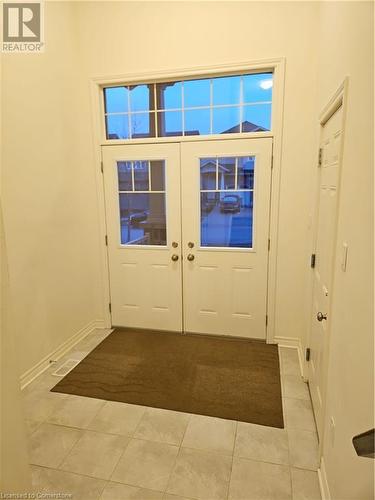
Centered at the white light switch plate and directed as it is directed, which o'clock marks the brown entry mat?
The brown entry mat is roughly at 1 o'clock from the white light switch plate.

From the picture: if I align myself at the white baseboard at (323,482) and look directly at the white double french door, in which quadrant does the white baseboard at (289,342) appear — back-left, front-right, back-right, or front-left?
front-right

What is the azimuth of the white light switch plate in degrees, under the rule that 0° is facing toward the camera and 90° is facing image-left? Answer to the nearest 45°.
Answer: approximately 90°

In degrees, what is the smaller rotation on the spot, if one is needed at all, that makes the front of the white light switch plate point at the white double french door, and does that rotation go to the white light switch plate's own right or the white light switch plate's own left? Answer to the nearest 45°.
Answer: approximately 45° to the white light switch plate's own right

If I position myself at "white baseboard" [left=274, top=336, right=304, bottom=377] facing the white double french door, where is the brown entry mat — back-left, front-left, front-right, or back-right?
front-left

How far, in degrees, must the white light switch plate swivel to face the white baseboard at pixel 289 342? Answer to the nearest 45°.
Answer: approximately 90° to its right

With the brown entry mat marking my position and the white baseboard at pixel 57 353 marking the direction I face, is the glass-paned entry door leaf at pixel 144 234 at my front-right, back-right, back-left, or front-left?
front-right

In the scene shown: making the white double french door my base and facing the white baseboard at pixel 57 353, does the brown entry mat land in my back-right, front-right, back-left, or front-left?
front-left

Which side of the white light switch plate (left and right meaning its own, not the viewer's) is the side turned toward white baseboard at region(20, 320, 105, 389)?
front
